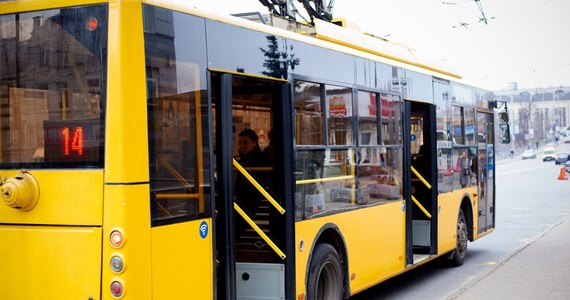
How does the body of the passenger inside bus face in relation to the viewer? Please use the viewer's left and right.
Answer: facing the viewer and to the left of the viewer

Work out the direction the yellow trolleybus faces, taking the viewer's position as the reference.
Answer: facing away from the viewer and to the right of the viewer
